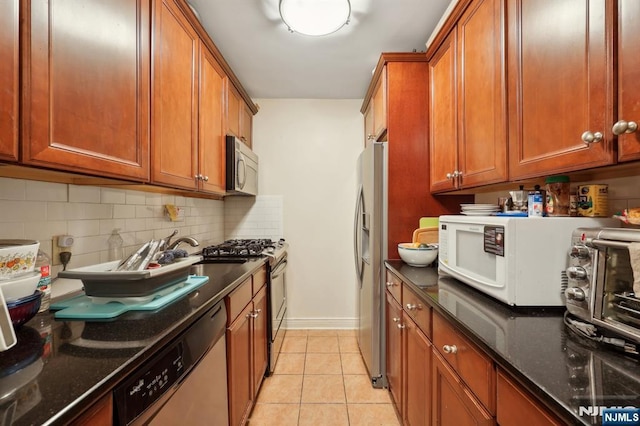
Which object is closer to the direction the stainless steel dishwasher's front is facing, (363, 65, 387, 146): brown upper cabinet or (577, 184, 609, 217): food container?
the food container

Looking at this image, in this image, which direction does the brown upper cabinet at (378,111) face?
to the viewer's left

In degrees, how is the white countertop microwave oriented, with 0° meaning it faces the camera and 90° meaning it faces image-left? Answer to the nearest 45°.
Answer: approximately 45°

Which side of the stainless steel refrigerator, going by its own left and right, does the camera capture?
left

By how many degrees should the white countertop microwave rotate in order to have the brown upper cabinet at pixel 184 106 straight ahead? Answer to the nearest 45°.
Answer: approximately 45° to its right

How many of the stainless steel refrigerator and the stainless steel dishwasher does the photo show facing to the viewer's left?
1

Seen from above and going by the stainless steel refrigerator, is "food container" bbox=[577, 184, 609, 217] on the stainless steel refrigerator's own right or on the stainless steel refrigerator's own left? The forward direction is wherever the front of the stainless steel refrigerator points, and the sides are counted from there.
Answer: on the stainless steel refrigerator's own left

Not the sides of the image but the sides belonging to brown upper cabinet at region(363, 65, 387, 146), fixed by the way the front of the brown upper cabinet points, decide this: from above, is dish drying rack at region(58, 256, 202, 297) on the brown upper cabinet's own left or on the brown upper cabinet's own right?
on the brown upper cabinet's own left

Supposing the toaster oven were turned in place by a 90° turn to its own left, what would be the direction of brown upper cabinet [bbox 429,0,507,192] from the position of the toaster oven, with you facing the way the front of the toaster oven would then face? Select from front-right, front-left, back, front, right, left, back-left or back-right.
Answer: back

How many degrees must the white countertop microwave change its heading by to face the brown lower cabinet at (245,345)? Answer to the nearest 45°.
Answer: approximately 45° to its right

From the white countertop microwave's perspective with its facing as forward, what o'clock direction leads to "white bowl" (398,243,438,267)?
The white bowl is roughly at 3 o'clock from the white countertop microwave.

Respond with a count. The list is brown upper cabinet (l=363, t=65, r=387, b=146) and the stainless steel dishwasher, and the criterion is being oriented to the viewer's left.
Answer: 1

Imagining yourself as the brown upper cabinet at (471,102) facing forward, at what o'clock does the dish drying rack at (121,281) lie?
The dish drying rack is roughly at 12 o'clock from the brown upper cabinet.

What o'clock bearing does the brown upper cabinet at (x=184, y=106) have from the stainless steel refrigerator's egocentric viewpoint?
The brown upper cabinet is roughly at 11 o'clock from the stainless steel refrigerator.
